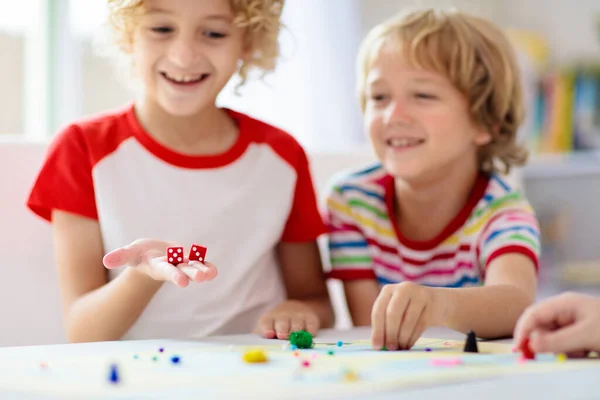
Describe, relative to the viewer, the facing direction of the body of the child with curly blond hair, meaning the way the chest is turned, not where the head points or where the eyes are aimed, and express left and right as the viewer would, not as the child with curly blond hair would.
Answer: facing the viewer

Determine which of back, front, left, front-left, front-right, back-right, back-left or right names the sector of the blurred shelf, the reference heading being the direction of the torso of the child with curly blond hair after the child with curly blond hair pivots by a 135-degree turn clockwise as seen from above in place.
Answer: right

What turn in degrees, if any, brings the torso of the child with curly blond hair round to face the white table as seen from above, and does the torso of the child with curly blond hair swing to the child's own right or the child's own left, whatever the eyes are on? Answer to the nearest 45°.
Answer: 0° — they already face it

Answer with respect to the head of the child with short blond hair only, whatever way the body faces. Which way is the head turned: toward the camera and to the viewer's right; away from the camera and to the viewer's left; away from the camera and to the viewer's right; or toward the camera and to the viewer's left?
toward the camera and to the viewer's left

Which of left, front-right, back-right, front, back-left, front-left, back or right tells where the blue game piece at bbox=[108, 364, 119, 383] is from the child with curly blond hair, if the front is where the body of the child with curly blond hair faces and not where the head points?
front
